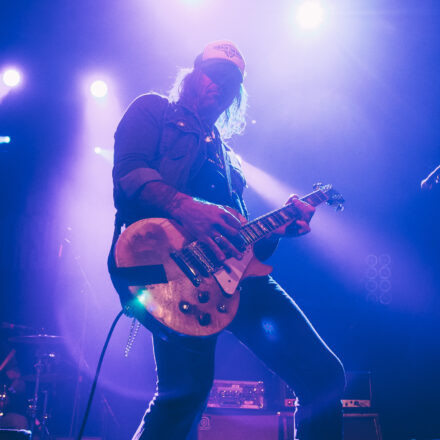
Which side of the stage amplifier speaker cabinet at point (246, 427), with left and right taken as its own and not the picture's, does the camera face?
front

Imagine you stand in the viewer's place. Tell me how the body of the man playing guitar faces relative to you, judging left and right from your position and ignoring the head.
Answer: facing the viewer and to the right of the viewer

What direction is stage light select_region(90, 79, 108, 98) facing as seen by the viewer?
toward the camera

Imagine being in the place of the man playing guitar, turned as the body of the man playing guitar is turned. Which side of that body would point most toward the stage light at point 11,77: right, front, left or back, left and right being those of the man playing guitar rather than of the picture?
back

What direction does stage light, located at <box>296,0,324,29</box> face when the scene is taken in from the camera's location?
facing the viewer

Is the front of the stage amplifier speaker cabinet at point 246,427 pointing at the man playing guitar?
yes

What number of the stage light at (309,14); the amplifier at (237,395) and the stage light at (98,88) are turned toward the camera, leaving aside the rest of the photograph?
3

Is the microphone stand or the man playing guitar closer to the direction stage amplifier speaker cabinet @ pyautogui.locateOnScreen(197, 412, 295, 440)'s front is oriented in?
the man playing guitar

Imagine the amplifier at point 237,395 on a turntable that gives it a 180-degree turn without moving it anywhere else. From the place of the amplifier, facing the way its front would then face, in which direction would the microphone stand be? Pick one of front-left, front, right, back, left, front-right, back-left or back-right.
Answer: back-right
